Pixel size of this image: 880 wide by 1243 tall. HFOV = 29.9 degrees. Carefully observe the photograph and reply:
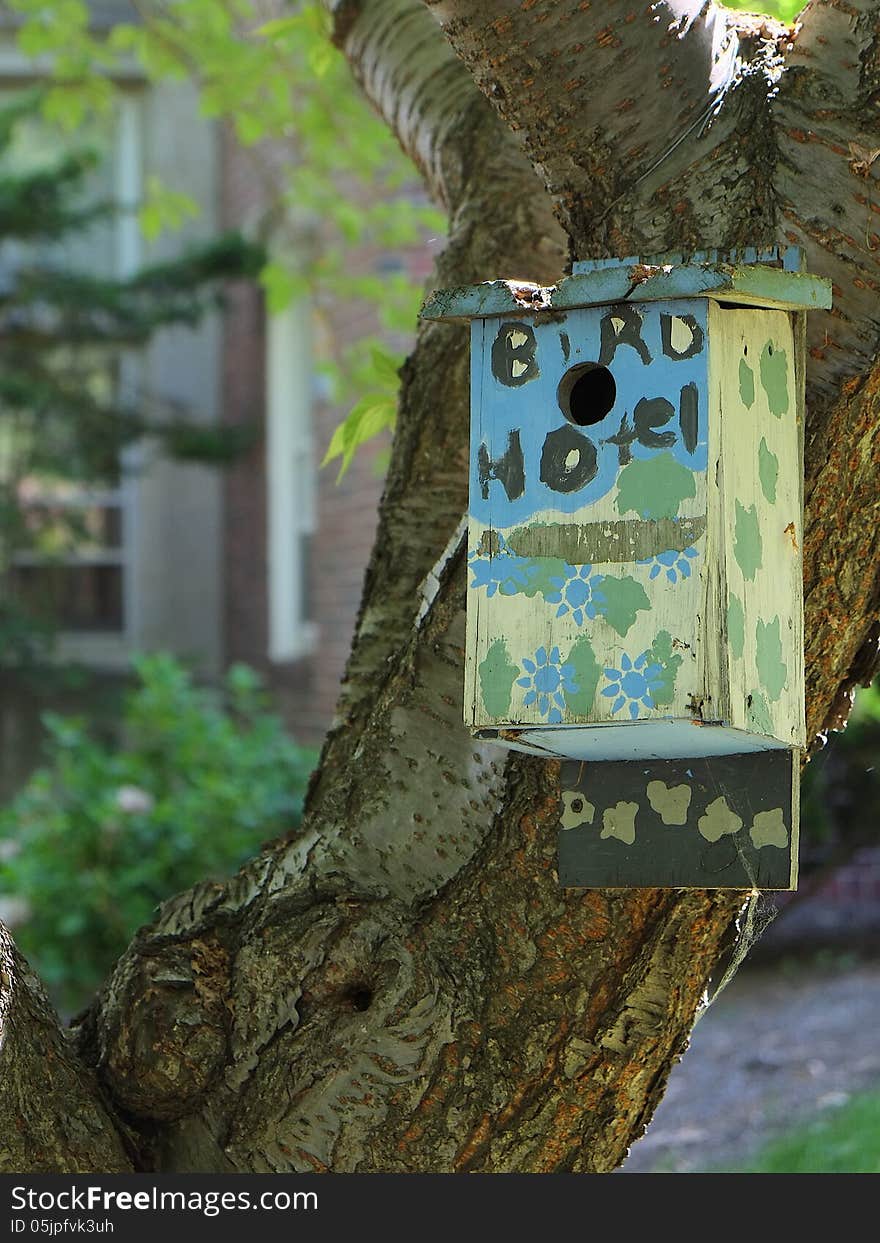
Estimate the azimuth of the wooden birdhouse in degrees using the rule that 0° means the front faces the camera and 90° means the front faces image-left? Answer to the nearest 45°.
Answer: approximately 45°
